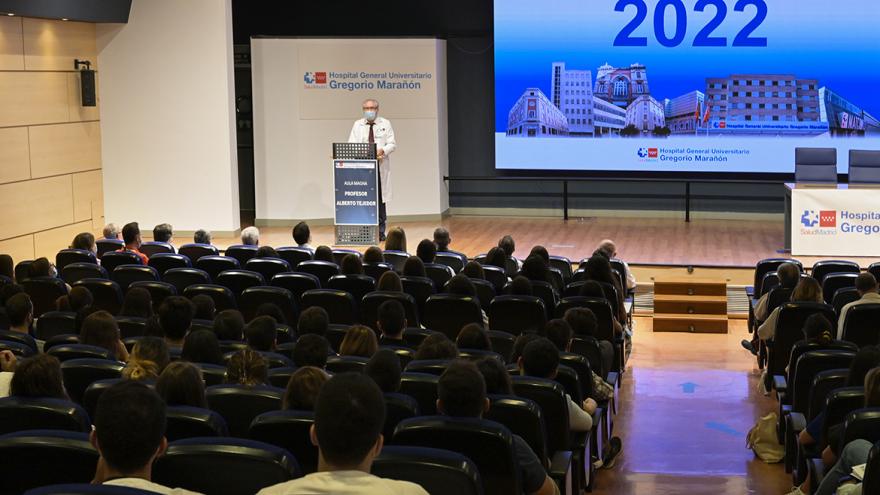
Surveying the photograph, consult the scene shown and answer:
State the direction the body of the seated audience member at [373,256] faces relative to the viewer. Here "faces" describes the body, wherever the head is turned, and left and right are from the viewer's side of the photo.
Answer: facing away from the viewer

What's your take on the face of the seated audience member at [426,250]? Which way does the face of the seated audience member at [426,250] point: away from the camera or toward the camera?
away from the camera

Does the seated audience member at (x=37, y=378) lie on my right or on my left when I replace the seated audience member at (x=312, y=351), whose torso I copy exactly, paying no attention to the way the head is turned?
on my left

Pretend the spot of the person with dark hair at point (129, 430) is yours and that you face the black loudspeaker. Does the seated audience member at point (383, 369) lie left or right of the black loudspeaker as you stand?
right

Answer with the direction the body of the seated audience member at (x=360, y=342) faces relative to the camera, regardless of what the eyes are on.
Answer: away from the camera

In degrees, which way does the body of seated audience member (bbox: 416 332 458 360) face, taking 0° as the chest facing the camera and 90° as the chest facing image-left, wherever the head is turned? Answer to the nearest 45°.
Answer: approximately 180°

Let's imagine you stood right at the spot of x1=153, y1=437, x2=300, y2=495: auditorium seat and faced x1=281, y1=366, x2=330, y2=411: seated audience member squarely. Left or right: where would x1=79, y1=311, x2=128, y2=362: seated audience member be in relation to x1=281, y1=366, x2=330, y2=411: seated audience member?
left

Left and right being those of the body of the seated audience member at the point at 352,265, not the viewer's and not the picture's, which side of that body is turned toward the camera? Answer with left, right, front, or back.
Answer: back

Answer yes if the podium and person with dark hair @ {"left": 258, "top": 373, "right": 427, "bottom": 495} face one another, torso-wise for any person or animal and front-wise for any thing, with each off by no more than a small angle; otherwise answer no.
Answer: yes

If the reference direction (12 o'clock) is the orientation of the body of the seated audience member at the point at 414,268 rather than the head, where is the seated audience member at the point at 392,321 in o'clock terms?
the seated audience member at the point at 392,321 is roughly at 6 o'clock from the seated audience member at the point at 414,268.
